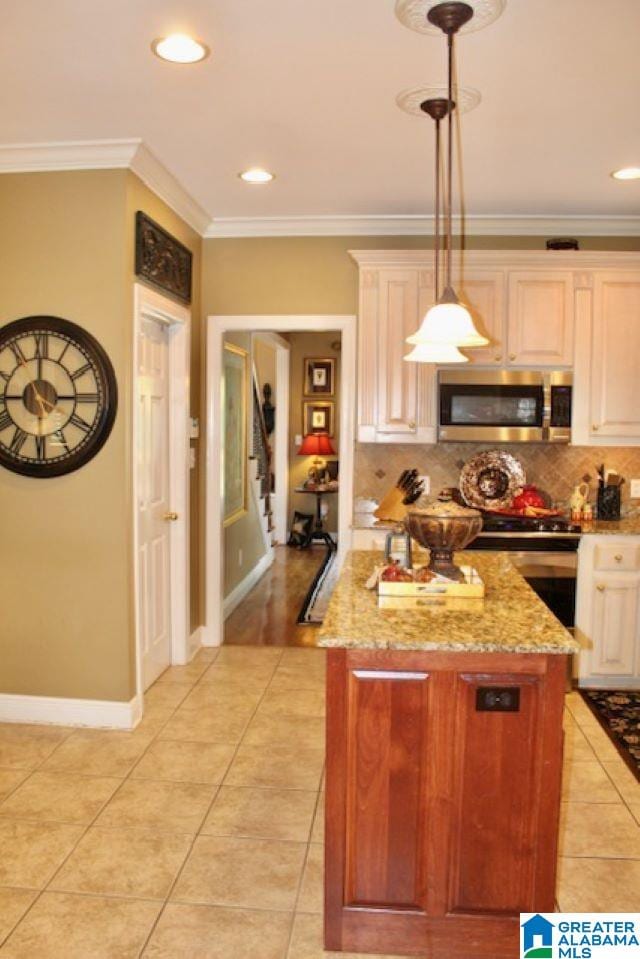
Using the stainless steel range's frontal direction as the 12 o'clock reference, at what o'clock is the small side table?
The small side table is roughly at 5 o'clock from the stainless steel range.

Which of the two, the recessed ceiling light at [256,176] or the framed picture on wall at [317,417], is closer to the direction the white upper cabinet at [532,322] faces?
the recessed ceiling light

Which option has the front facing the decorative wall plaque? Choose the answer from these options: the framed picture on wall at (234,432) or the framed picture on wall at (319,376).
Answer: the framed picture on wall at (319,376)

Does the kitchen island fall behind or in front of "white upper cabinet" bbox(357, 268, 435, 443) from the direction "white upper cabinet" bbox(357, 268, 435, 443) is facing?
in front

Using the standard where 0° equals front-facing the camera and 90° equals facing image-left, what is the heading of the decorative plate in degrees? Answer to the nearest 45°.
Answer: approximately 0°

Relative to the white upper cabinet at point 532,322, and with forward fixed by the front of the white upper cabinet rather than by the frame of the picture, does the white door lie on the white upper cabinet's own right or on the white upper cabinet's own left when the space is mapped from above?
on the white upper cabinet's own right

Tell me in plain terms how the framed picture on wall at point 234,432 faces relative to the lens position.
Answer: facing to the right of the viewer

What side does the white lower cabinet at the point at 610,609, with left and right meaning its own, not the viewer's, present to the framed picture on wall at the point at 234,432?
right

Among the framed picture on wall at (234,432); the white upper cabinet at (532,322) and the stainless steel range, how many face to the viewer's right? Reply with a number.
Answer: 1
